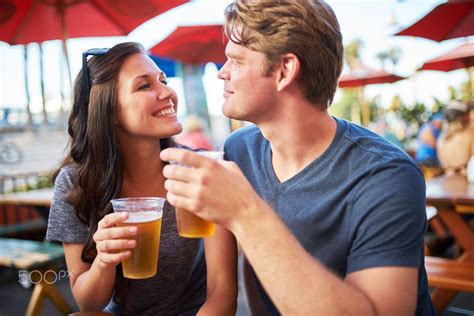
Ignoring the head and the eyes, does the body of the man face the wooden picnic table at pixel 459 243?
no

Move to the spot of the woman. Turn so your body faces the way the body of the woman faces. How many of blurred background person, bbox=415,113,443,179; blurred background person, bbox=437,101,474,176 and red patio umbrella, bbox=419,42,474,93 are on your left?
3

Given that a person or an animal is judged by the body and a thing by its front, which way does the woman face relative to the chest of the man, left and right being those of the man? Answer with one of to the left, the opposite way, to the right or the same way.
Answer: to the left

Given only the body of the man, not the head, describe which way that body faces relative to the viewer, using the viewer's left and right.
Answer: facing the viewer and to the left of the viewer

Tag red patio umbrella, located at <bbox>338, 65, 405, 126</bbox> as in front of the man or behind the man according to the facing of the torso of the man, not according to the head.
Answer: behind

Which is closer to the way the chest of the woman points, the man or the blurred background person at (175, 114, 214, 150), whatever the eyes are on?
the man

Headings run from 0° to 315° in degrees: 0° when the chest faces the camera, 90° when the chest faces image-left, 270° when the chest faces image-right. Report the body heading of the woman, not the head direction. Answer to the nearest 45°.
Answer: approximately 315°

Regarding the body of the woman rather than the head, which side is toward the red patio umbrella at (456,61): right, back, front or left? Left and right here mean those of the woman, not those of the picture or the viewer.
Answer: left

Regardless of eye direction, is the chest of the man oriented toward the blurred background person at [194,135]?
no

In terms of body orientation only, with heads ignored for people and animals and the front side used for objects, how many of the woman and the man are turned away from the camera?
0

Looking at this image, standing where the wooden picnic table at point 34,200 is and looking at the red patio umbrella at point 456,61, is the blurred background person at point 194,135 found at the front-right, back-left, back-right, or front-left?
front-left

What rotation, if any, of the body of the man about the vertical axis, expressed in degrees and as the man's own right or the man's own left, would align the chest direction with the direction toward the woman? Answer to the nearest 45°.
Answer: approximately 45° to the man's own right

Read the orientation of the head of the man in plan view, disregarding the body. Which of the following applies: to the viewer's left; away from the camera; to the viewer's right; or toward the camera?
to the viewer's left
